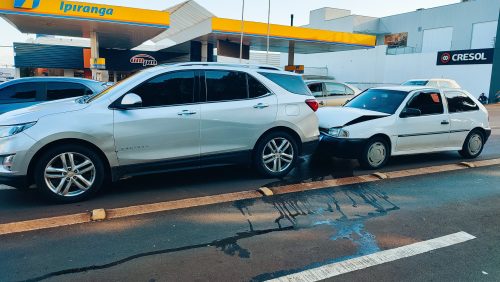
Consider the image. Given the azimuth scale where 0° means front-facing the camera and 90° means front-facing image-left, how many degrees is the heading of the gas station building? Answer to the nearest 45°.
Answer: approximately 0°

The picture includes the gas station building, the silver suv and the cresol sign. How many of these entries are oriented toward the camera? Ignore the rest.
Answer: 2

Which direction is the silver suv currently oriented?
to the viewer's left

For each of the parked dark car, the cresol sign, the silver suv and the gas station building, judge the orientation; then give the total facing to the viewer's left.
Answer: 2

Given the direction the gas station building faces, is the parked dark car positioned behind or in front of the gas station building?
in front

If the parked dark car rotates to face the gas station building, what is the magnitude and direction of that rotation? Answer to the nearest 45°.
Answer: approximately 90° to its right

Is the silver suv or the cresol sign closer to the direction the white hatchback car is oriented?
the silver suv

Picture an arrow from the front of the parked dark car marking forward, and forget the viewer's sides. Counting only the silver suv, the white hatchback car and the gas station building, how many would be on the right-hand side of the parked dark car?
1

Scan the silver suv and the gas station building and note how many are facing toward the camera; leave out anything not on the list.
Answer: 1

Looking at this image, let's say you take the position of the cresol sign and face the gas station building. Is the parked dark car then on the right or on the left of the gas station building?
left

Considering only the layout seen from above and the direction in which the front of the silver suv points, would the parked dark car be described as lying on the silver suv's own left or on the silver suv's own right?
on the silver suv's own right

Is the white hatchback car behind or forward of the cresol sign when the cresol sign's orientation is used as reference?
forward

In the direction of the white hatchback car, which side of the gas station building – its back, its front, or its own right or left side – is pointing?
front

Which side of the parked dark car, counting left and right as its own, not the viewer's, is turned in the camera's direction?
left

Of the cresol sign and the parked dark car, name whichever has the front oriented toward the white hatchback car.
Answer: the cresol sign

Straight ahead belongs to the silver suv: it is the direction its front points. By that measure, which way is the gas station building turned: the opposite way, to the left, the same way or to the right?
to the left

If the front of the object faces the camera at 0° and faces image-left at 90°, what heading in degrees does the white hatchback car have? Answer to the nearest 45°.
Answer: approximately 45°
